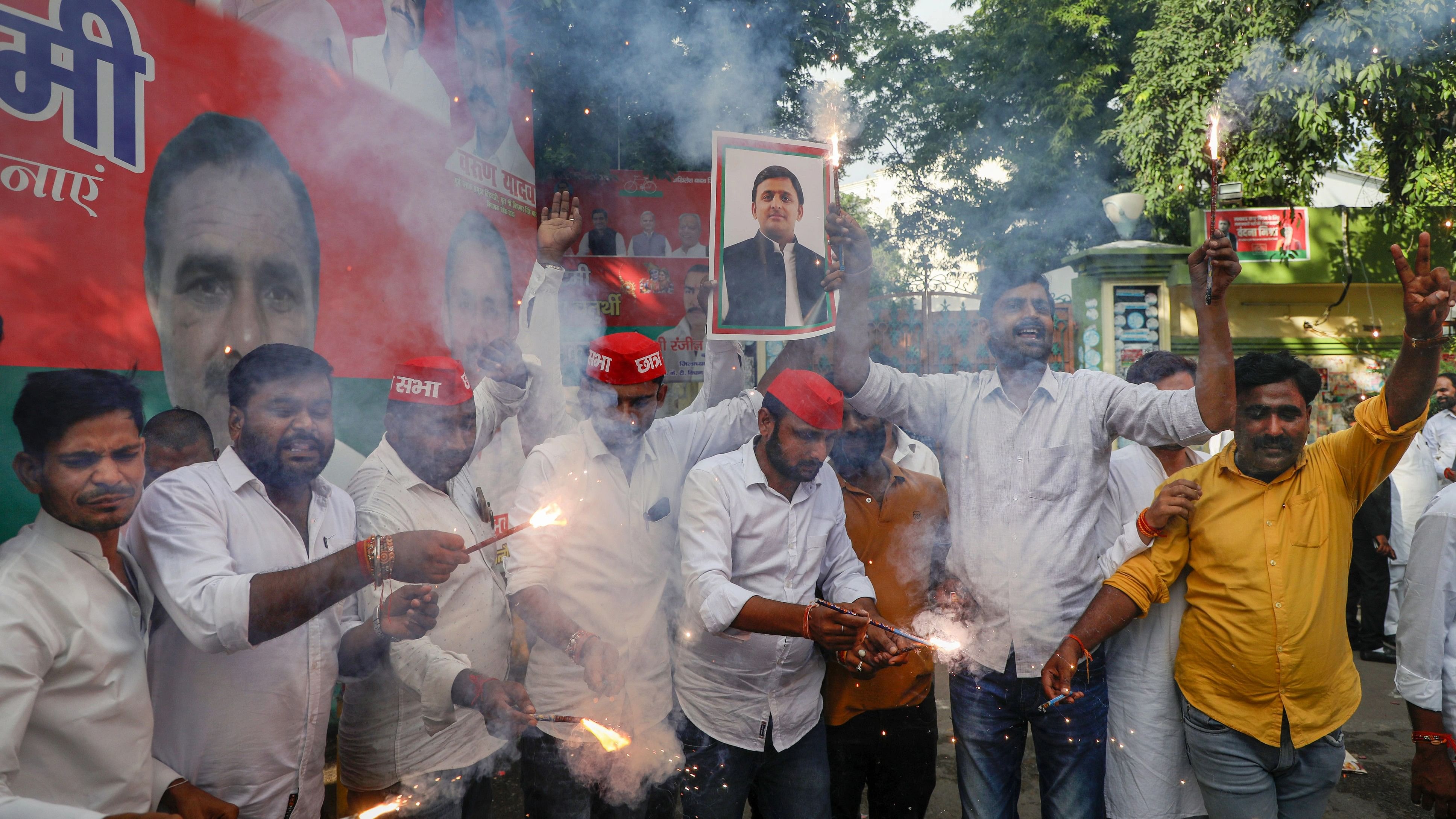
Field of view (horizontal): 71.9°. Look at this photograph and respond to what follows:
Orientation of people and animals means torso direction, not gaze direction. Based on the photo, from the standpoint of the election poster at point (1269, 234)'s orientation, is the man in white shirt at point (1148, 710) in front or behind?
in front

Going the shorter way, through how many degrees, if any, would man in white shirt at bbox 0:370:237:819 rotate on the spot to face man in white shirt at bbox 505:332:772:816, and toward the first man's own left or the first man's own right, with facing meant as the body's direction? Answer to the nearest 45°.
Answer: approximately 45° to the first man's own left

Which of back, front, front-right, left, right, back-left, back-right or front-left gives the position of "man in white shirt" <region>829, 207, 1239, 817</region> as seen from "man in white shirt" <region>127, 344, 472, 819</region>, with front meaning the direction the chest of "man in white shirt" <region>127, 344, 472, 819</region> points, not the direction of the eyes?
front-left

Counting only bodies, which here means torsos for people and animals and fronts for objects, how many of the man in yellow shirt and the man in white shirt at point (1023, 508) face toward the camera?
2

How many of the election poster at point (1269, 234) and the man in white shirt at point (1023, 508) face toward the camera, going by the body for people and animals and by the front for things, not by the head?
2

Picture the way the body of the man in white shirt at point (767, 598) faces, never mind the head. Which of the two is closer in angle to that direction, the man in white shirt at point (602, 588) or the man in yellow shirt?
the man in yellow shirt

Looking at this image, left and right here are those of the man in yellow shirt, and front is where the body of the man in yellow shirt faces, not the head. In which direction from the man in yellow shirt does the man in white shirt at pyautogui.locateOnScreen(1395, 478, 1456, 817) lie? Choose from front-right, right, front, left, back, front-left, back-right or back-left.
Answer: back-left

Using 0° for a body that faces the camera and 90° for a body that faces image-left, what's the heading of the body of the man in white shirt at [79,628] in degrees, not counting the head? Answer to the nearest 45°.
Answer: approximately 315°
